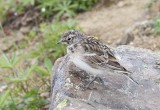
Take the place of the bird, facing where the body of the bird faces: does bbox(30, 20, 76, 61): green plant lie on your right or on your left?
on your right

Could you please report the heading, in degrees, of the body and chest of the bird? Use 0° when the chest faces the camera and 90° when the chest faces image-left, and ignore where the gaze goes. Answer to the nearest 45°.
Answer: approximately 90°

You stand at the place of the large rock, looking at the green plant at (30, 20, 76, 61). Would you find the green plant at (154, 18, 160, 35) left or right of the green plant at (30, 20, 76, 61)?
right

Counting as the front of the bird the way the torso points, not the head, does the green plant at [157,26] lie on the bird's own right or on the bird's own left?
on the bird's own right
